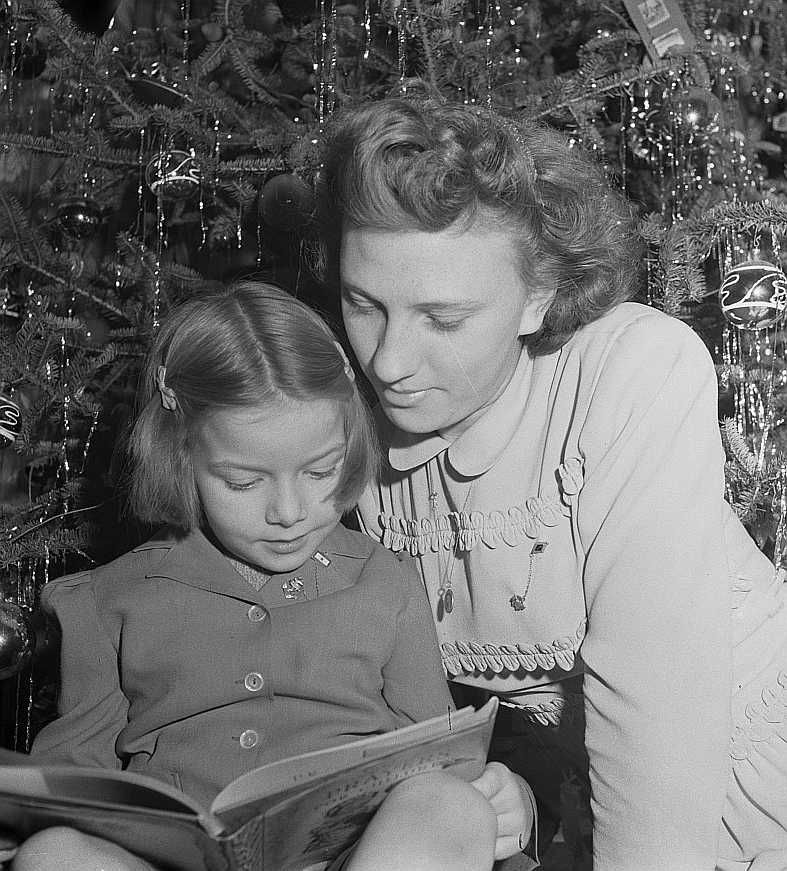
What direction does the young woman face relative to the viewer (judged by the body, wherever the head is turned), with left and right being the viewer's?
facing the viewer and to the left of the viewer

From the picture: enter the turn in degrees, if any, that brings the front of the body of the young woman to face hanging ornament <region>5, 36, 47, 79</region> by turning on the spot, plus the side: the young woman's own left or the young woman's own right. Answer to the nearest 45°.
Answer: approximately 90° to the young woman's own right

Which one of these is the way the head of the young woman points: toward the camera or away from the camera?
toward the camera

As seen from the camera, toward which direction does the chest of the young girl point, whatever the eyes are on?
toward the camera

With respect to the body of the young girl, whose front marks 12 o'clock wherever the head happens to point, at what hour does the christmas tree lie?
The christmas tree is roughly at 6 o'clock from the young girl.

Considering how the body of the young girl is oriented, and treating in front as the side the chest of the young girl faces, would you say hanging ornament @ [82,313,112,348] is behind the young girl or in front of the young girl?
behind

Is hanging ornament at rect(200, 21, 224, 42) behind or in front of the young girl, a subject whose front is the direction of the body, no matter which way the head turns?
behind

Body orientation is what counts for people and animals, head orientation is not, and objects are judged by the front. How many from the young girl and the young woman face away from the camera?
0
